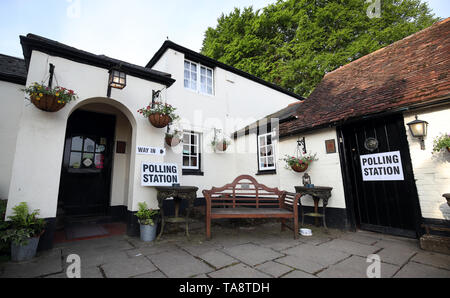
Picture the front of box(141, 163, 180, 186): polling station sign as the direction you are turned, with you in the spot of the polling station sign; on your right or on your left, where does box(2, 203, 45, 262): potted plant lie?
on your right

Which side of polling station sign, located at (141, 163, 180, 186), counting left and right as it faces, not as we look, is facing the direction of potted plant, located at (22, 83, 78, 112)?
right

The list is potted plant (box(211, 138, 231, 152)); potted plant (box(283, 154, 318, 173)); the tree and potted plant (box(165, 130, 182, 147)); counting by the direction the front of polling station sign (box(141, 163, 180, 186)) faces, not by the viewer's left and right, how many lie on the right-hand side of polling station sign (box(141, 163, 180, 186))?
0

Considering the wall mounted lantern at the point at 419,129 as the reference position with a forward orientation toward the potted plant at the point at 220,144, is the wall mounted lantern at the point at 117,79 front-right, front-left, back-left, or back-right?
front-left

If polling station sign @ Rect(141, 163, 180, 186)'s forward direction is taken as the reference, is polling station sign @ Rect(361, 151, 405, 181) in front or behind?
in front

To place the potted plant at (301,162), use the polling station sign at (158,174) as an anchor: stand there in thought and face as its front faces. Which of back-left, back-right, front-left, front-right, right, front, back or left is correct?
front-left

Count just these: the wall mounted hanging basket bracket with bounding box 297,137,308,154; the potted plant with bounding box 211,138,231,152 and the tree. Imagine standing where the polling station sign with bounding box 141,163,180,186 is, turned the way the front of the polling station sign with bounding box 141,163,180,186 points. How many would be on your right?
0

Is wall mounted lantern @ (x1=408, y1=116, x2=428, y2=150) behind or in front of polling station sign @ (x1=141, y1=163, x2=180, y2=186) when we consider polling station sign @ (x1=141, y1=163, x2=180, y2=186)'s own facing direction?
in front

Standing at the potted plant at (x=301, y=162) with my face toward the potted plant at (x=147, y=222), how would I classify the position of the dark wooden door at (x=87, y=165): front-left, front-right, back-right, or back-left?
front-right

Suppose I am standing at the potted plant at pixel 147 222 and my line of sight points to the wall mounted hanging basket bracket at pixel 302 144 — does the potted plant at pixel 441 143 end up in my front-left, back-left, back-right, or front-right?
front-right

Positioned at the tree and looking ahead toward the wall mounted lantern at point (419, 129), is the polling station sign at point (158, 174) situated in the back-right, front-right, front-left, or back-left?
front-right

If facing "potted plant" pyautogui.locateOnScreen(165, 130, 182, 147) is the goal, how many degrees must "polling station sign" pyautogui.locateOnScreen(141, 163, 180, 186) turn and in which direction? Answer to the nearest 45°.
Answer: approximately 135° to its left
